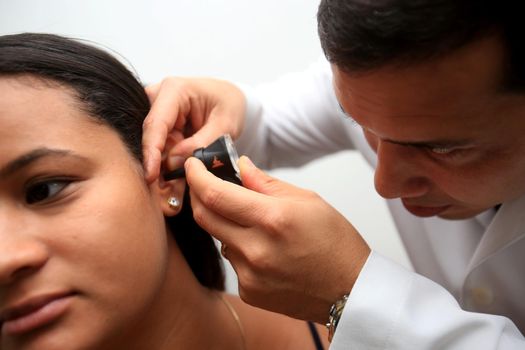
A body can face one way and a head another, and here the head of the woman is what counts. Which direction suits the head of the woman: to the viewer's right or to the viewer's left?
to the viewer's left

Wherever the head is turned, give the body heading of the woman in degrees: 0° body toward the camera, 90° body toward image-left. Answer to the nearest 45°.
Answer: approximately 45°

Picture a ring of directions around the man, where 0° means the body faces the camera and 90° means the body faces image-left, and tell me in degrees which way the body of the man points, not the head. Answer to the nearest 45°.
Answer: approximately 45°
